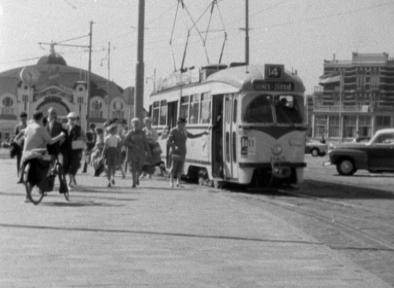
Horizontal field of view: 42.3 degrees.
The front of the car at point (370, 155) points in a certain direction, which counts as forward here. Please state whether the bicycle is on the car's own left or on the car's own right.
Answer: on the car's own left

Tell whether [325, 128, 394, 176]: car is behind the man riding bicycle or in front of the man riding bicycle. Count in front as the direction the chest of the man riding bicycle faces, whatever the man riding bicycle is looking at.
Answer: in front

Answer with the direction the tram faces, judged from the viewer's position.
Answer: facing the viewer and to the right of the viewer

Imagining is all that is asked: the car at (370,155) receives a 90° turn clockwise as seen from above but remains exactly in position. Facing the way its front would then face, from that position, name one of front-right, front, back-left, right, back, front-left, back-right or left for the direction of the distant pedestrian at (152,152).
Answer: back-left

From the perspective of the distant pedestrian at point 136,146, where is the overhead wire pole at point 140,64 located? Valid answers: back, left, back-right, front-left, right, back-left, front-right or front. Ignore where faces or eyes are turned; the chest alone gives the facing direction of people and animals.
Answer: back

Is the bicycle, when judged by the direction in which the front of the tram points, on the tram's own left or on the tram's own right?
on the tram's own right
